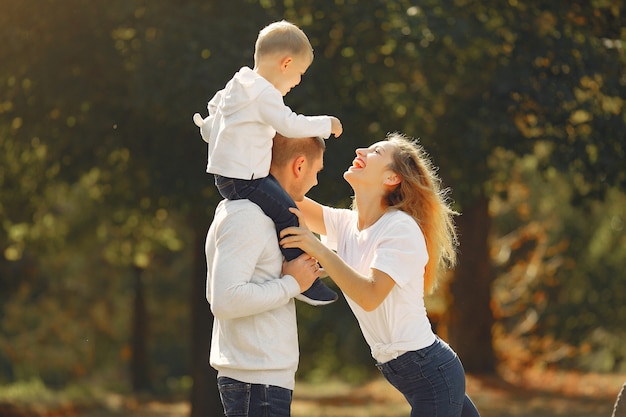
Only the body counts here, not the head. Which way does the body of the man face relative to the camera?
to the viewer's right

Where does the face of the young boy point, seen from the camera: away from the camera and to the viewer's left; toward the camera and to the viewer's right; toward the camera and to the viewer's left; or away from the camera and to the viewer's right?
away from the camera and to the viewer's right

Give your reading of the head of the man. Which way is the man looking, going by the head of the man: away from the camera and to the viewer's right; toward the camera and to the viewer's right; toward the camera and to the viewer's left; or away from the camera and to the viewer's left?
away from the camera and to the viewer's right

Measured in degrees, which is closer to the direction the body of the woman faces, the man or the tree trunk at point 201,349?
the man

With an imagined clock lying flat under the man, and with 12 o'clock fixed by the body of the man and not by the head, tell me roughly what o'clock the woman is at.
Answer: The woman is roughly at 11 o'clock from the man.

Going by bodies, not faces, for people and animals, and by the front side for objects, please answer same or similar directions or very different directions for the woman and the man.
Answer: very different directions

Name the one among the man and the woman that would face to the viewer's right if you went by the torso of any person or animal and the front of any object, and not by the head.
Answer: the man

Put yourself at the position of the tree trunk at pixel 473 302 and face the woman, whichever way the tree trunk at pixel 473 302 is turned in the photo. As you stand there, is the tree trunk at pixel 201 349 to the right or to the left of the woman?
right

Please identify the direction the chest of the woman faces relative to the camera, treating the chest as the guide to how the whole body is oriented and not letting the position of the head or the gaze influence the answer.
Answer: to the viewer's left

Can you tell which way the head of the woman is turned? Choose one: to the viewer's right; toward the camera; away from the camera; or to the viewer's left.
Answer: to the viewer's left

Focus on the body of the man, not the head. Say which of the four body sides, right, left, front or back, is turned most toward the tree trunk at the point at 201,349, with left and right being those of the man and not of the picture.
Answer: left

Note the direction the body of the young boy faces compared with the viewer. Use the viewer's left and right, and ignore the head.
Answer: facing away from the viewer and to the right of the viewer
